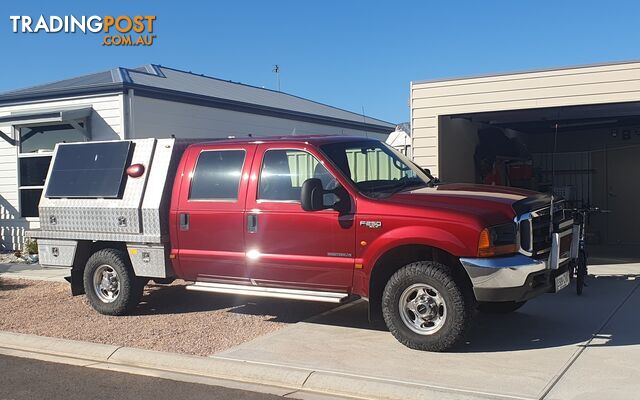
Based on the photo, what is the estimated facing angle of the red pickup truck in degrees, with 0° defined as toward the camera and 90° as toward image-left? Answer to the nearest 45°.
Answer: approximately 315°

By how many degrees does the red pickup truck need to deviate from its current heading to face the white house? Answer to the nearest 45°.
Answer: approximately 180°
